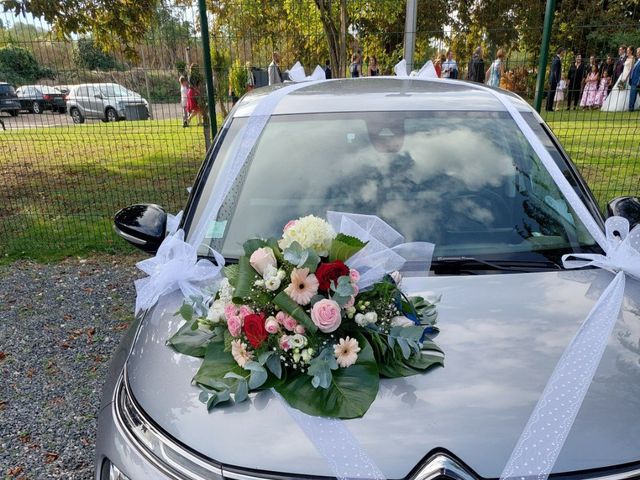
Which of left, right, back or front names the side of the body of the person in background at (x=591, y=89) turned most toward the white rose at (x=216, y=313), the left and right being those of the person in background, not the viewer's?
front

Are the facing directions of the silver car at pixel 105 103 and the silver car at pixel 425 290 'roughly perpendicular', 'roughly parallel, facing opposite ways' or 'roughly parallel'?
roughly perpendicular

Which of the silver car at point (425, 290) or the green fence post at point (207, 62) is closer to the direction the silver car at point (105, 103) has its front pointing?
the green fence post

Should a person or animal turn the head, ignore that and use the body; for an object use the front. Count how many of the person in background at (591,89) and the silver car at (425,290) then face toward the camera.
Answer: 2

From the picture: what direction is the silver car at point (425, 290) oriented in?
toward the camera

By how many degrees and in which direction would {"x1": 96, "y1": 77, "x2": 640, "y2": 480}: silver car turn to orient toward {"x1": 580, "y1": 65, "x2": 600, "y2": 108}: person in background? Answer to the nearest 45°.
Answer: approximately 135° to its left

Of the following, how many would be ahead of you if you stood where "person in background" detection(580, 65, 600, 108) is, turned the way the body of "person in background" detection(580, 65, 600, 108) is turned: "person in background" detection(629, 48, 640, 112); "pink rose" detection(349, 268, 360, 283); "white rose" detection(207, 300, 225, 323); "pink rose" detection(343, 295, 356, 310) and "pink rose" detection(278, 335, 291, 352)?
4

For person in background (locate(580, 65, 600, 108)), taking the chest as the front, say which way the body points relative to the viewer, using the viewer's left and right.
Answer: facing the viewer

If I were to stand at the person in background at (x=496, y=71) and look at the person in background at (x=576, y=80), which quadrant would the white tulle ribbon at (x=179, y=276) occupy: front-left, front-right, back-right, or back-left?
back-right

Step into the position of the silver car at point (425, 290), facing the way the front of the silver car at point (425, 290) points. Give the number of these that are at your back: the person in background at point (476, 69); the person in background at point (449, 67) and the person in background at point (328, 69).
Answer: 3

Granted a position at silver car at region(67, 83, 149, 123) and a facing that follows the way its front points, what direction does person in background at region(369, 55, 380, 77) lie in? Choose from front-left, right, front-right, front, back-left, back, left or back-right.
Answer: front-left
